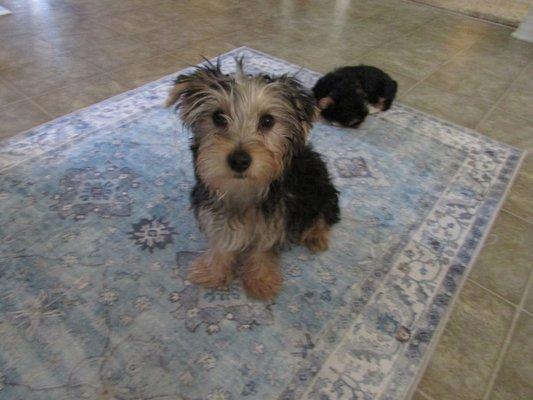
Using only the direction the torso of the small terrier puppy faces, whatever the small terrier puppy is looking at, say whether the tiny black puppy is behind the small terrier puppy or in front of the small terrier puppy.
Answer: behind

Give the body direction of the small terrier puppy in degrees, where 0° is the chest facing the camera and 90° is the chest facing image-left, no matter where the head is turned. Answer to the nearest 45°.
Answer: approximately 45°
